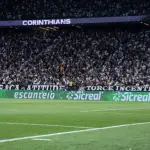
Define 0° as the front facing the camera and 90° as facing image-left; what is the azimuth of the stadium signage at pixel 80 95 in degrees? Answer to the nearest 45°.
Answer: approximately 0°

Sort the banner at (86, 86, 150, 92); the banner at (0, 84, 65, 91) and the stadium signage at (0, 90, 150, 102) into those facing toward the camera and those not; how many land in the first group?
3
